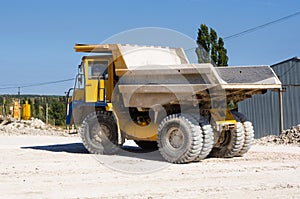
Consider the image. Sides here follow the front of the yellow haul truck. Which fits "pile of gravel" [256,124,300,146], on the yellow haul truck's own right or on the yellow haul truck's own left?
on the yellow haul truck's own right

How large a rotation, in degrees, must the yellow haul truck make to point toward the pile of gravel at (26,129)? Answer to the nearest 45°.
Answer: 0° — it already faces it

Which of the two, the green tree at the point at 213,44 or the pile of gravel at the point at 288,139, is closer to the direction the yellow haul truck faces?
the green tree

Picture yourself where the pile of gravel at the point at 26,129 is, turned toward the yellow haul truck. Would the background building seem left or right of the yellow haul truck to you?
left

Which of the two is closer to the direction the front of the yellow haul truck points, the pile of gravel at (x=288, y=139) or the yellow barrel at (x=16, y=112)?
the yellow barrel

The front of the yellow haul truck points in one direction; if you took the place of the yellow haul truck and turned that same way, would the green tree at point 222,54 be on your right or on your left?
on your right

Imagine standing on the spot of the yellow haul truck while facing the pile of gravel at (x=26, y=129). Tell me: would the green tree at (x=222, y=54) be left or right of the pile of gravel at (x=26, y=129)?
right

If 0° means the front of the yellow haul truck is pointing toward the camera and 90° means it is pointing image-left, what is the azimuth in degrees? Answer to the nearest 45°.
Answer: approximately 135°

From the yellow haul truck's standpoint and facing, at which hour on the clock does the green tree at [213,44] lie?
The green tree is roughly at 2 o'clock from the yellow haul truck.

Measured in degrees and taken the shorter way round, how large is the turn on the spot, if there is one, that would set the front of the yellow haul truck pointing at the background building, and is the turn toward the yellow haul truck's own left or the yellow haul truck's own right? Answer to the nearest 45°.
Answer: approximately 90° to the yellow haul truck's own right
